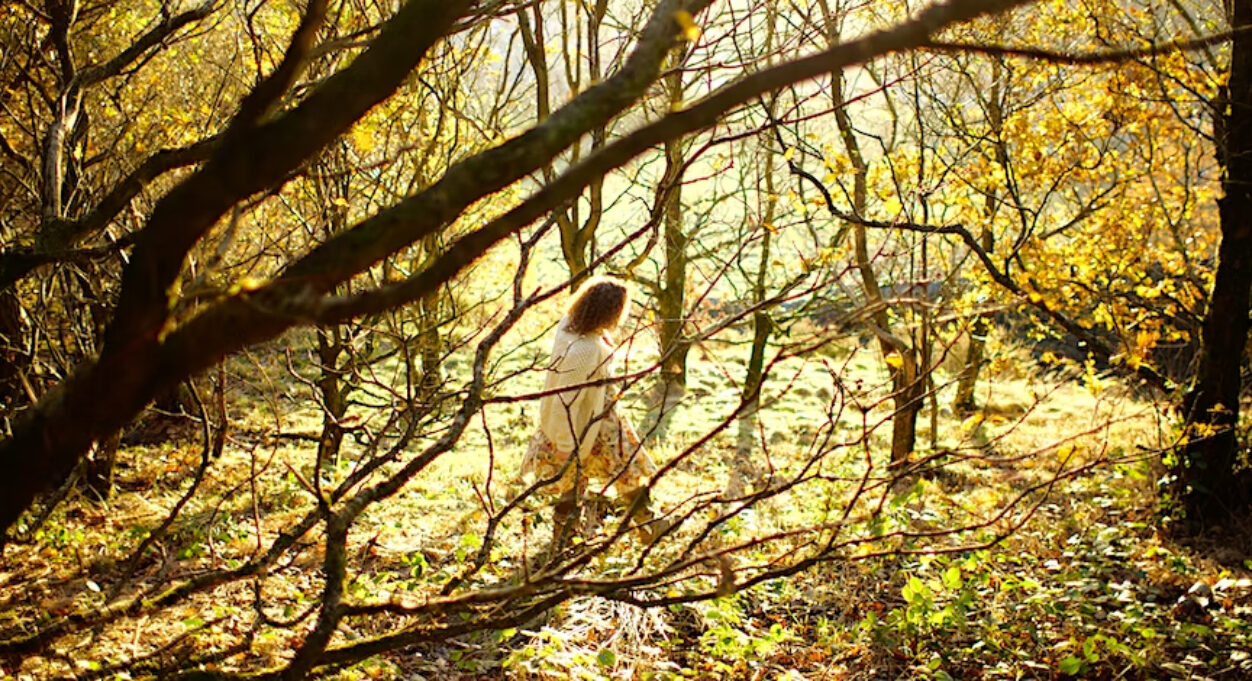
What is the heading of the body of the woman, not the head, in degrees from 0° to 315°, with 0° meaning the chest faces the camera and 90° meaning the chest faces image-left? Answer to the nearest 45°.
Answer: approximately 270°

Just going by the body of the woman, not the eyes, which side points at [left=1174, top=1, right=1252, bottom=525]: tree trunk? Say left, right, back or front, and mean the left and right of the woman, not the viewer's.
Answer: front
